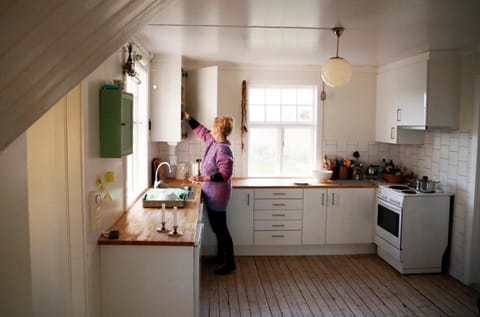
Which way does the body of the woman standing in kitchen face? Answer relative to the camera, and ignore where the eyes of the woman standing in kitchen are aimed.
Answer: to the viewer's left

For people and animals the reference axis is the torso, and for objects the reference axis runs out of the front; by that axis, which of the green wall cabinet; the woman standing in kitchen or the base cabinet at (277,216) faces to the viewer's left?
the woman standing in kitchen

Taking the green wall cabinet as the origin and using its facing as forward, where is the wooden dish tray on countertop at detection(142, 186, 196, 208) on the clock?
The wooden dish tray on countertop is roughly at 10 o'clock from the green wall cabinet.

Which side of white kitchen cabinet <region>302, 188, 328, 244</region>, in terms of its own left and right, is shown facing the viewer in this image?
front

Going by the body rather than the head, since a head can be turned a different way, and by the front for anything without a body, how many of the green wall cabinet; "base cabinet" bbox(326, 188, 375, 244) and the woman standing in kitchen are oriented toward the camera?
1

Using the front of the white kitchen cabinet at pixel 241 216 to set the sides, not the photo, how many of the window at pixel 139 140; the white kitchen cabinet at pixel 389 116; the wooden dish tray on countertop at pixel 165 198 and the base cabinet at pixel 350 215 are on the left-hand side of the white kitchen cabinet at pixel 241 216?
2

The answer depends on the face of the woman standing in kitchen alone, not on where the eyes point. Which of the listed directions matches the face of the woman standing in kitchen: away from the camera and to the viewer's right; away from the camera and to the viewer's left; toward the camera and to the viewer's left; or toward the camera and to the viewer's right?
away from the camera and to the viewer's left

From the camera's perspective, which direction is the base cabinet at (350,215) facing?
toward the camera

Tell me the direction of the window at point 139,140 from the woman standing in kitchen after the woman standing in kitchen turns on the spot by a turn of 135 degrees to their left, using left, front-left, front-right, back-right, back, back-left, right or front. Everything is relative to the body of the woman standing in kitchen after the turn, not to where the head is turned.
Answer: back-right

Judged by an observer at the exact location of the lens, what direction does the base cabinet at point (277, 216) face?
facing the viewer

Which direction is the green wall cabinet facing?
to the viewer's right

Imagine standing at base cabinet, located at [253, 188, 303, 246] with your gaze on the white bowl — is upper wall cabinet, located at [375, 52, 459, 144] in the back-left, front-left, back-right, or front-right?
front-right

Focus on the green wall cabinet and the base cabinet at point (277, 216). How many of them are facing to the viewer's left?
0
